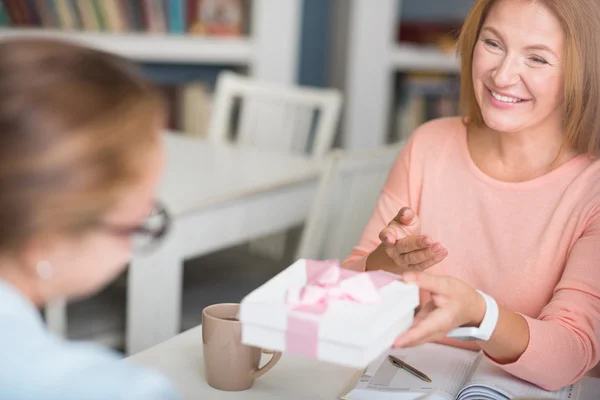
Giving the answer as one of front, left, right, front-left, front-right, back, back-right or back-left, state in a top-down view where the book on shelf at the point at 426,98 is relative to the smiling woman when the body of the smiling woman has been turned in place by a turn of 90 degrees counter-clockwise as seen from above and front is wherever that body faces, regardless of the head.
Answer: back-left

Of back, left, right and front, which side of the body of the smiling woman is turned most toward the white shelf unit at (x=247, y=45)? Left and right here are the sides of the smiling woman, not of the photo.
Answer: right

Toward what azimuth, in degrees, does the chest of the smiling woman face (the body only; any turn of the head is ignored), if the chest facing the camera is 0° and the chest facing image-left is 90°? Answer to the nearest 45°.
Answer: approximately 45°

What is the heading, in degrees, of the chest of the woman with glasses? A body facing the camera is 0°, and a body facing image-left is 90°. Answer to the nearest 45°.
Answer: approximately 225°

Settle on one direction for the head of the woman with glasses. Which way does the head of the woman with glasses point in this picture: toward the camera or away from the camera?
away from the camera

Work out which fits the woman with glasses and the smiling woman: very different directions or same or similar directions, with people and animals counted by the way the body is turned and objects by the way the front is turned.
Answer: very different directions

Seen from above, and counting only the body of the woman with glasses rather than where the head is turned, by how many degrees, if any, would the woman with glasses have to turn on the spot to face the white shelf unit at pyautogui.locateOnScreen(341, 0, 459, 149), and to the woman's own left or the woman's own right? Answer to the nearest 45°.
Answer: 0° — they already face it

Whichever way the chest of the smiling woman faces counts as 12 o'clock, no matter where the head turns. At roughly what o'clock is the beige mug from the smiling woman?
The beige mug is roughly at 12 o'clock from the smiling woman.

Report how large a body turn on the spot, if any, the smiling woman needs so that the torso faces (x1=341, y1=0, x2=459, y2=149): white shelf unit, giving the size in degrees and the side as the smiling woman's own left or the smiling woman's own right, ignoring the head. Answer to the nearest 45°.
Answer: approximately 135° to the smiling woman's own right

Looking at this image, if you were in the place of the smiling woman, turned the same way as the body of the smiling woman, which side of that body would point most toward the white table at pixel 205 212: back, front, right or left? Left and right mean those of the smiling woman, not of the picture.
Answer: right
